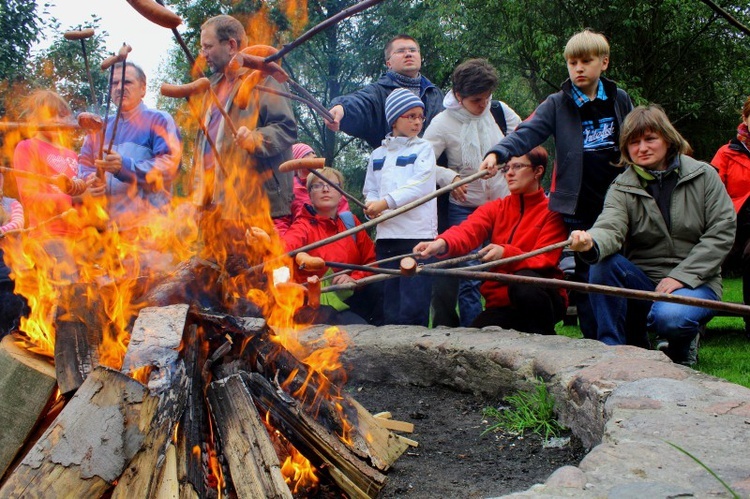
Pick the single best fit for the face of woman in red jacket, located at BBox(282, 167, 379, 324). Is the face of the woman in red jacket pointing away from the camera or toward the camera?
toward the camera

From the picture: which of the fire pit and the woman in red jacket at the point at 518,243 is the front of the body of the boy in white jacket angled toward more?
the fire pit

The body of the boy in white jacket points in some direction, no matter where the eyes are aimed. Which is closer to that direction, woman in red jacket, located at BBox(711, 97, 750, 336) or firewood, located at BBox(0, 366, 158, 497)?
the firewood

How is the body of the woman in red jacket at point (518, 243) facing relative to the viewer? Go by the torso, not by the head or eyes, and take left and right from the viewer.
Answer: facing the viewer and to the left of the viewer

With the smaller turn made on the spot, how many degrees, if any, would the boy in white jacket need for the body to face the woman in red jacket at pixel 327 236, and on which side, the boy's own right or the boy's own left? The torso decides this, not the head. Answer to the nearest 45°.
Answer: approximately 45° to the boy's own right

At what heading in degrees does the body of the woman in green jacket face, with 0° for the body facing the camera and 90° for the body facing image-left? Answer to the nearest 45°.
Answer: approximately 45°

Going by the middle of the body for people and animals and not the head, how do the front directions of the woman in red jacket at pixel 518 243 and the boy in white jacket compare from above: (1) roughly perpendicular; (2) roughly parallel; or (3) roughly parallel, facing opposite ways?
roughly parallel

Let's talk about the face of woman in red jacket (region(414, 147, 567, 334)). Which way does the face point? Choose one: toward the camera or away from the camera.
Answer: toward the camera

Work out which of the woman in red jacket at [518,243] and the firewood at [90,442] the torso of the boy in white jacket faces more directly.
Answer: the firewood

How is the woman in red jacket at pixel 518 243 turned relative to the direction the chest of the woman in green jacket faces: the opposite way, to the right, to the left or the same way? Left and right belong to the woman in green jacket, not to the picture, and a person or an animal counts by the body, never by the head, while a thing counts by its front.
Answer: the same way

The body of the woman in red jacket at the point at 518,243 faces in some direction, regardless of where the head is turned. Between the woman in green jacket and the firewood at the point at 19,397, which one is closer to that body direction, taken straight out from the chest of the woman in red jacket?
the firewood

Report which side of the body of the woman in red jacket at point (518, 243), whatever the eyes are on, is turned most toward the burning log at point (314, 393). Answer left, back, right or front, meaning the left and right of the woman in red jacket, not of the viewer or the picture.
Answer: front

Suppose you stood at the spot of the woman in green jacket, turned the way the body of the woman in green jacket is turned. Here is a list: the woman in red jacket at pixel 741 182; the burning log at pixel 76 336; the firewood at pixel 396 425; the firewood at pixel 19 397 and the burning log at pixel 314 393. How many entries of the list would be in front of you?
4

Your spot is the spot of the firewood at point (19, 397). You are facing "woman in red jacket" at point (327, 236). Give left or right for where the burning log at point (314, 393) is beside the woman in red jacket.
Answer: right

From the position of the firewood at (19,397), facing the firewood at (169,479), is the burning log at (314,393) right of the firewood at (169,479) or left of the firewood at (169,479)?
left

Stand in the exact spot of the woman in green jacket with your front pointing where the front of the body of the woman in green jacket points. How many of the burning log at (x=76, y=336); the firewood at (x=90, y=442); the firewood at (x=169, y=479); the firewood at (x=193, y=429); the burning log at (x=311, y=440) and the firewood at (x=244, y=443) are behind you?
0

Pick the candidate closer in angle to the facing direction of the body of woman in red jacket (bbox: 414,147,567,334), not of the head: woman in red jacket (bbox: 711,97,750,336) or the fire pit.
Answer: the fire pit

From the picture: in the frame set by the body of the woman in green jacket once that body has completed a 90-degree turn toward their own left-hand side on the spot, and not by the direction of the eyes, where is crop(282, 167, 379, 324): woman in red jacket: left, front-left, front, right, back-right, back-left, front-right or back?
back-right

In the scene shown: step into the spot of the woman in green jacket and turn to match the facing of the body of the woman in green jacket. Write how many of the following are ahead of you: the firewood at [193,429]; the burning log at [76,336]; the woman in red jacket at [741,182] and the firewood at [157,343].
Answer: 3
